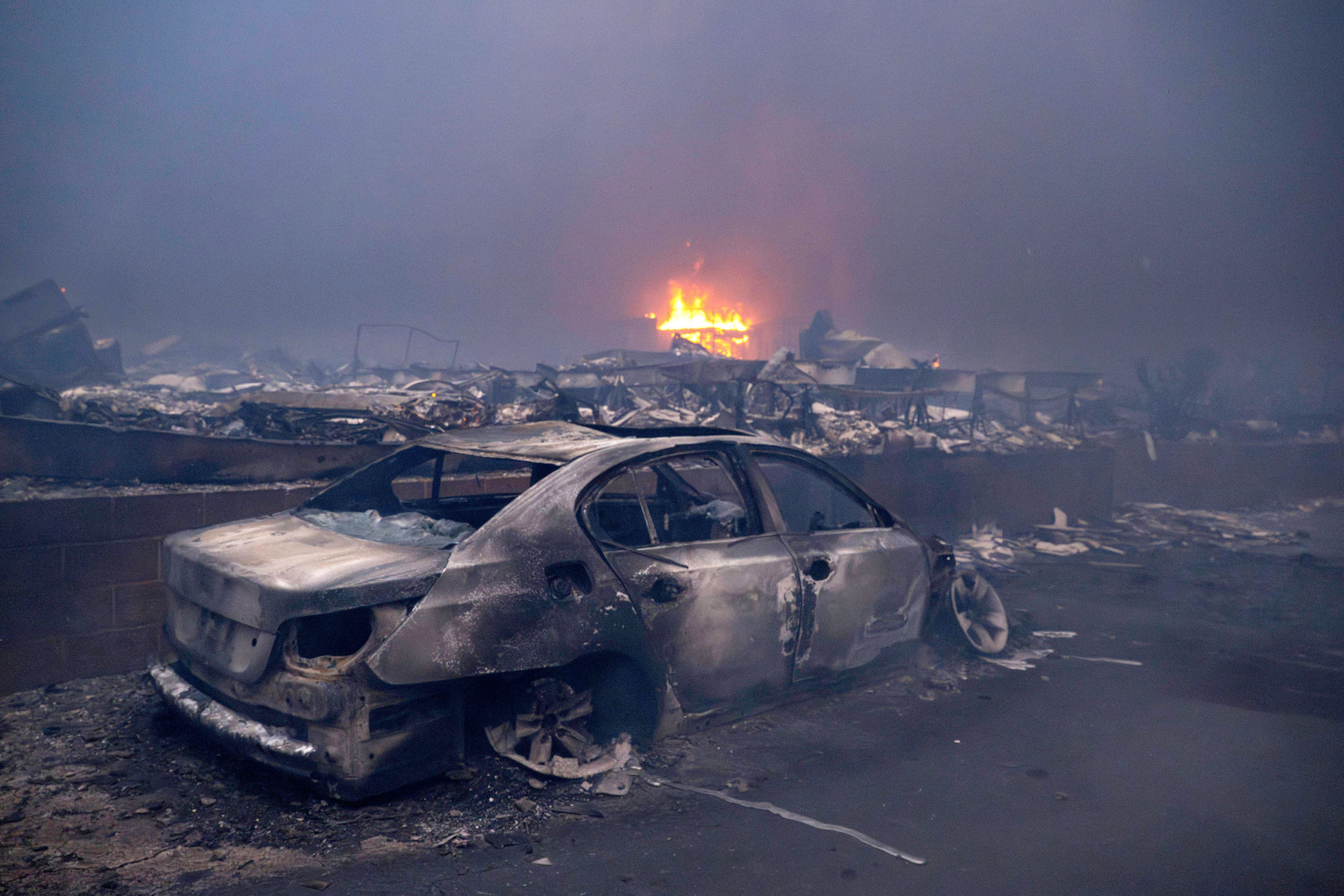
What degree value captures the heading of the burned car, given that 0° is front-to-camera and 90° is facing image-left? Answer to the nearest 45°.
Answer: approximately 225°
